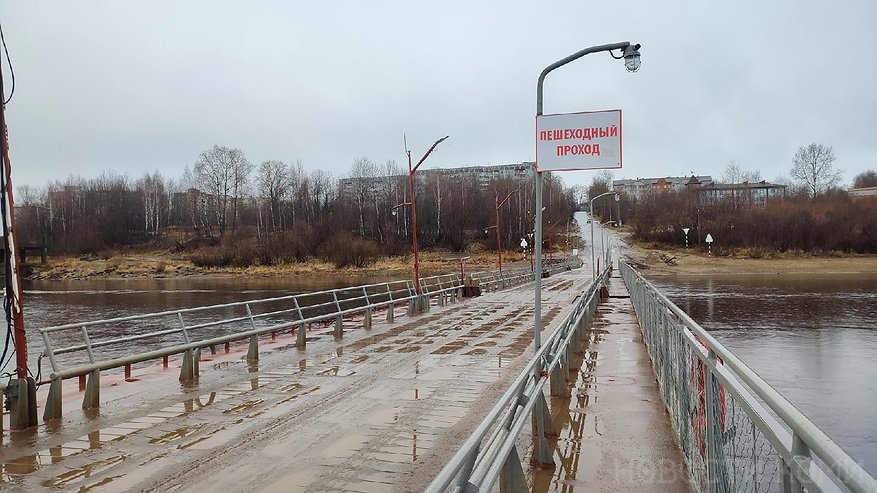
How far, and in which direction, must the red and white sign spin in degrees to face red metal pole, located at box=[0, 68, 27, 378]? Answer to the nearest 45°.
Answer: approximately 90° to its right

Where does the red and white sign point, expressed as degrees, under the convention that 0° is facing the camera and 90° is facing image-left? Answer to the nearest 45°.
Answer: approximately 0°

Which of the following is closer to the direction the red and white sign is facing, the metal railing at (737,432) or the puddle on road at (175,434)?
the metal railing

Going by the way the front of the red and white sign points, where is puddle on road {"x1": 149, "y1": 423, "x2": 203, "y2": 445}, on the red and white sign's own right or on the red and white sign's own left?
on the red and white sign's own right

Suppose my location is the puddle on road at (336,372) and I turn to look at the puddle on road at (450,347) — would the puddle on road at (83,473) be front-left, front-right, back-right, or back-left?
back-right

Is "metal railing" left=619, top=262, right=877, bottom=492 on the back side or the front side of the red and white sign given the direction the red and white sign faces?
on the front side

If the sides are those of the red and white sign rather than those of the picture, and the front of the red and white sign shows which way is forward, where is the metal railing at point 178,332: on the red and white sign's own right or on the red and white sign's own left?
on the red and white sign's own right

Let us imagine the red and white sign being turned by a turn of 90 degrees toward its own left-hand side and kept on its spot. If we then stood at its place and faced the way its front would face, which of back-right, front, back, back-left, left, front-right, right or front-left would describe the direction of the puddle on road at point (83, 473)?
back-right

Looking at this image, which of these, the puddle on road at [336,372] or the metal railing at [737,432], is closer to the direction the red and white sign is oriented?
the metal railing
